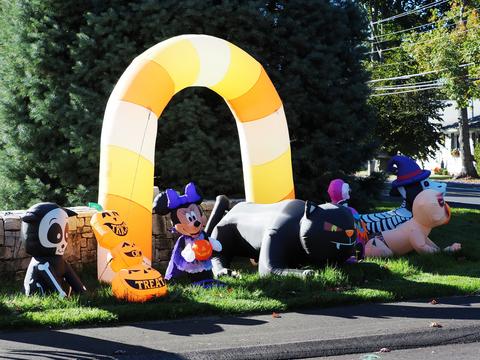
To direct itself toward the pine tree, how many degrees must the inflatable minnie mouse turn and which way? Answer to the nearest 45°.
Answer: approximately 135° to its left

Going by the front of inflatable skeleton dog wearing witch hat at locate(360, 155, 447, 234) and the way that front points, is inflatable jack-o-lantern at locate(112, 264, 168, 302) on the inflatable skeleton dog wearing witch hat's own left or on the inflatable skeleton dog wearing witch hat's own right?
on the inflatable skeleton dog wearing witch hat's own right

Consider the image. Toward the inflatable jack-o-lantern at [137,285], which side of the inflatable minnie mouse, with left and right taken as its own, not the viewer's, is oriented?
right

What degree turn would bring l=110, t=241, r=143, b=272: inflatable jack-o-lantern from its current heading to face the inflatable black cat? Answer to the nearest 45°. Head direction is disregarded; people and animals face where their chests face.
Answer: approximately 45° to its left

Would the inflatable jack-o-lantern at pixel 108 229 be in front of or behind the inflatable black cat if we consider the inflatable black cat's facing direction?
behind

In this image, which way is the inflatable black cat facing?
to the viewer's right

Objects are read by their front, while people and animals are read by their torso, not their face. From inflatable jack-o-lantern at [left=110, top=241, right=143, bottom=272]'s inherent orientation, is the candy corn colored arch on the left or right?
on its left

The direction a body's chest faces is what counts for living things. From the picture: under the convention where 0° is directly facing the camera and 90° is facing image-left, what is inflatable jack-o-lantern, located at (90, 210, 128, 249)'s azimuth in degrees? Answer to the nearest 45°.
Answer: approximately 315°

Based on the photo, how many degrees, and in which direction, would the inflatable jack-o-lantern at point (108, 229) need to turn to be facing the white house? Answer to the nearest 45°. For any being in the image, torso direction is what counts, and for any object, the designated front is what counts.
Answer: approximately 90° to its left
